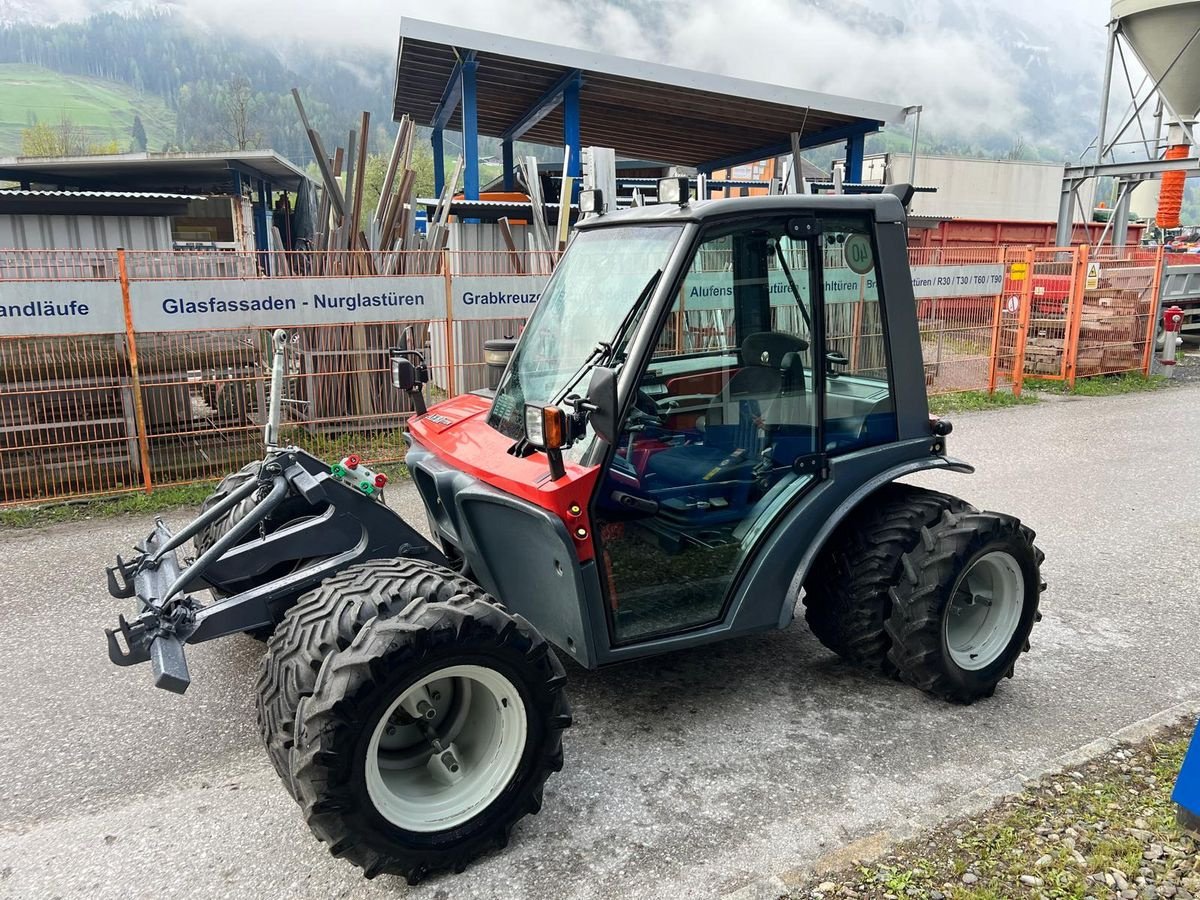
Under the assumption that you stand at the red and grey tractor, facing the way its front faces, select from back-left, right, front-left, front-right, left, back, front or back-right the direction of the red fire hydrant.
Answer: back

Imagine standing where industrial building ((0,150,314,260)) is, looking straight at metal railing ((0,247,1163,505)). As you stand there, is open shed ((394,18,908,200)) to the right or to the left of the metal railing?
left

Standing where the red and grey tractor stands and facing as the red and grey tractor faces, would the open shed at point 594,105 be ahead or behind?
behind

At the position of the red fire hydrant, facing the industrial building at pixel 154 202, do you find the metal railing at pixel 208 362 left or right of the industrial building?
left

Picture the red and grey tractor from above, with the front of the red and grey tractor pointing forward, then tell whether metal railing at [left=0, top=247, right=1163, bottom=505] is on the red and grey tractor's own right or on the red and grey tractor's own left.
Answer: on the red and grey tractor's own right

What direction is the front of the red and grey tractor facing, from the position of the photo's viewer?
facing the viewer and to the left of the viewer

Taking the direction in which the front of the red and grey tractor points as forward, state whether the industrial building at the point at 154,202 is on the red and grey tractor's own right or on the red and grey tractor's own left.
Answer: on the red and grey tractor's own right
